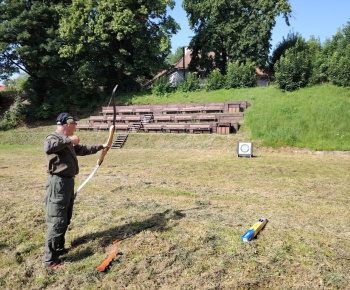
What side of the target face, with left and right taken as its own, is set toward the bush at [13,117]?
right

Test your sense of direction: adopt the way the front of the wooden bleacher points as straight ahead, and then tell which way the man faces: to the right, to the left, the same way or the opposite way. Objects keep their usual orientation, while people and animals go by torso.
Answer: to the left

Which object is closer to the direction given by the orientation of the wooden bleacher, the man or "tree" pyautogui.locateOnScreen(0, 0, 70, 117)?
the man

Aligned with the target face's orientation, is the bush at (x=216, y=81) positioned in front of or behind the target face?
behind

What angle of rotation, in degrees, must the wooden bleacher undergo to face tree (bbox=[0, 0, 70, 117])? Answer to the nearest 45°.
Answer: approximately 135° to its right

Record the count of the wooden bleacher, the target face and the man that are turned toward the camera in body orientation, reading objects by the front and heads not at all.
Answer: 2

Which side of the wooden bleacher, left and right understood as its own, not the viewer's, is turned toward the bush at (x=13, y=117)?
right

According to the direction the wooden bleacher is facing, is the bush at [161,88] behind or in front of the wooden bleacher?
behind

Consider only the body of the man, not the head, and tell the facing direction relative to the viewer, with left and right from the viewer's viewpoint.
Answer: facing to the right of the viewer

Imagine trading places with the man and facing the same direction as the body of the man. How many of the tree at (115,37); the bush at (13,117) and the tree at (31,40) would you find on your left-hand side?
3

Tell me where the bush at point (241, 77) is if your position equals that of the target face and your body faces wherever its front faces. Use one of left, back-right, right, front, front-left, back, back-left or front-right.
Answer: back
